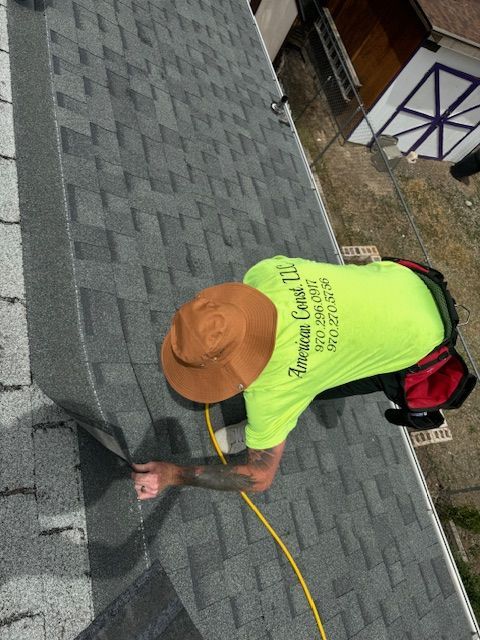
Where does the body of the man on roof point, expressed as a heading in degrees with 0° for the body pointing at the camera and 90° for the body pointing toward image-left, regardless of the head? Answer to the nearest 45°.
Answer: approximately 90°
